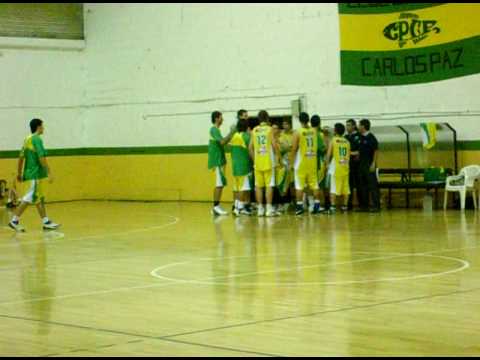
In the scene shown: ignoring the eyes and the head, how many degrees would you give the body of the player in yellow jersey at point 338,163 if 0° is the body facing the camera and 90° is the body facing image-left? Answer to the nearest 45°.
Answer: approximately 135°

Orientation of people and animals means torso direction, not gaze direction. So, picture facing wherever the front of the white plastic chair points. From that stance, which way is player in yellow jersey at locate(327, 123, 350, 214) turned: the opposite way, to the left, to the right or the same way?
to the right

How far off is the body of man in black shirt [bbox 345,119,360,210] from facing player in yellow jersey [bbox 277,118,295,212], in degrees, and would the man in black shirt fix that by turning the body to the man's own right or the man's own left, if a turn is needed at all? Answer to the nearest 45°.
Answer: approximately 45° to the man's own right

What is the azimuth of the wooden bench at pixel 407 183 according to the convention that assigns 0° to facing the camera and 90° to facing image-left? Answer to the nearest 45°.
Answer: approximately 0°

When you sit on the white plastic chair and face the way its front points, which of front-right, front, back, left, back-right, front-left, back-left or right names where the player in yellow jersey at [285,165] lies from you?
front-right

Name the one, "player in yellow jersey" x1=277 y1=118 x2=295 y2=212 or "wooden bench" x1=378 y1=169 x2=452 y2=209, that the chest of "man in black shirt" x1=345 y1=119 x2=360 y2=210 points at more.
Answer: the player in yellow jersey

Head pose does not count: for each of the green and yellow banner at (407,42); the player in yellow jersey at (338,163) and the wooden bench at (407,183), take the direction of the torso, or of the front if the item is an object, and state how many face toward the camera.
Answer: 2

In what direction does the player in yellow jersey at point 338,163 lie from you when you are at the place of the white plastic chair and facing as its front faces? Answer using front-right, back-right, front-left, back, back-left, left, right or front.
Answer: front-right

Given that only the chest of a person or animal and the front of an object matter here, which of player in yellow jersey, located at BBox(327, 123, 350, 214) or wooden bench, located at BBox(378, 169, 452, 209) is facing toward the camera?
the wooden bench

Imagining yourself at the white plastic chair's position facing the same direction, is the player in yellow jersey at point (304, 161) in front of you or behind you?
in front

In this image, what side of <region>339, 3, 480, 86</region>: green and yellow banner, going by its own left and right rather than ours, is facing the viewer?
front

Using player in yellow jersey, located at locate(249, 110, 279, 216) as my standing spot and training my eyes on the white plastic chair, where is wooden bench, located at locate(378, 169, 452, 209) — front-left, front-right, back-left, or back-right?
front-left

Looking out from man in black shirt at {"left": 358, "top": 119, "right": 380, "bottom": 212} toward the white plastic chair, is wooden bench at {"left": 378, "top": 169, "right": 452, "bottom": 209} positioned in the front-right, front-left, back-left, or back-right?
front-left

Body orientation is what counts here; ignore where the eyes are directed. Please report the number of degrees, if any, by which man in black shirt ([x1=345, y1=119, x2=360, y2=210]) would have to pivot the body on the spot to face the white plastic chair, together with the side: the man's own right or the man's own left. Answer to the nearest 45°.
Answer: approximately 135° to the man's own left

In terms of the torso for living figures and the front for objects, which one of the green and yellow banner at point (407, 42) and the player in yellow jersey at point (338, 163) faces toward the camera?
the green and yellow banner

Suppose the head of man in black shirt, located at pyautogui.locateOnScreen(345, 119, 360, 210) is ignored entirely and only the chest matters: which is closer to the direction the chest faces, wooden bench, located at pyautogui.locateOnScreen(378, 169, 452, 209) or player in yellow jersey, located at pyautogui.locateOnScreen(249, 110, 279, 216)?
the player in yellow jersey

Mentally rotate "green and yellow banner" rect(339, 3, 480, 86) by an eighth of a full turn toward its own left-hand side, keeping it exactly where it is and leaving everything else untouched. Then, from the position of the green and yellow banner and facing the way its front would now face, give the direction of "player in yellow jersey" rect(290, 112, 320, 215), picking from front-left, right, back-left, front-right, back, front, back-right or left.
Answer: right
